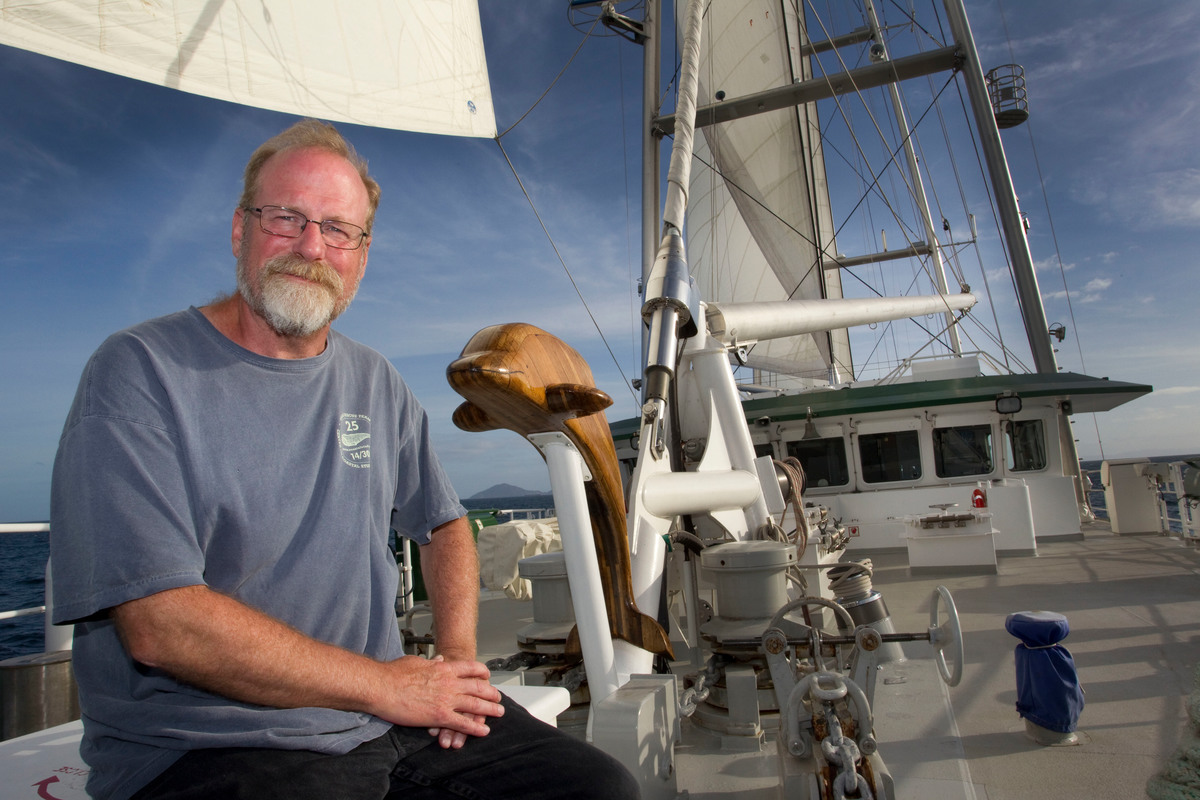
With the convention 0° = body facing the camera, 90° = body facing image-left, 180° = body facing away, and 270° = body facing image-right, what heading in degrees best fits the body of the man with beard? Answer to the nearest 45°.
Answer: approximately 315°

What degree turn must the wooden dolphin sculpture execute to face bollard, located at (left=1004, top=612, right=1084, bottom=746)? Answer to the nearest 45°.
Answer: approximately 180°

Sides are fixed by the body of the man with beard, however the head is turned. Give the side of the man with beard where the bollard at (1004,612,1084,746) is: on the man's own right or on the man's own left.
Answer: on the man's own left

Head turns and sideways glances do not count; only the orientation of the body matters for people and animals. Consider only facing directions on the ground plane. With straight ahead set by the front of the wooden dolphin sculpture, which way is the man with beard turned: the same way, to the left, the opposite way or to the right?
to the left

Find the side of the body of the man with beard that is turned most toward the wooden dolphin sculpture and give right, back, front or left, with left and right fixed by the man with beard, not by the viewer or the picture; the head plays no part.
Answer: left

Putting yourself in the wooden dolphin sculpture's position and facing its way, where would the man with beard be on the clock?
The man with beard is roughly at 12 o'clock from the wooden dolphin sculpture.

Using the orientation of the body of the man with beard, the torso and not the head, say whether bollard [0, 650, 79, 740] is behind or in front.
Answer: behind
